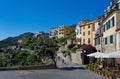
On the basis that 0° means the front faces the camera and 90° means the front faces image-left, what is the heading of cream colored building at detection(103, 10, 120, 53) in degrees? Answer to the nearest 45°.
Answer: approximately 45°
